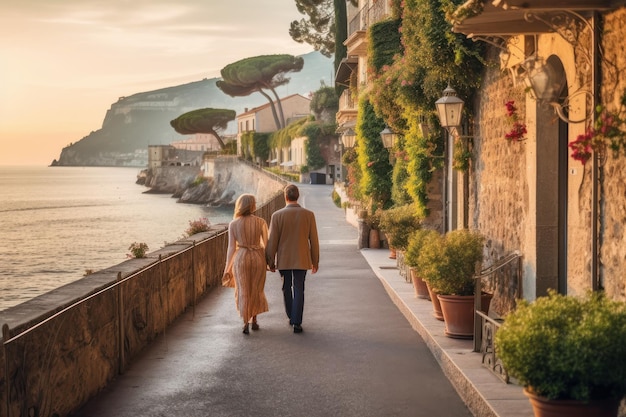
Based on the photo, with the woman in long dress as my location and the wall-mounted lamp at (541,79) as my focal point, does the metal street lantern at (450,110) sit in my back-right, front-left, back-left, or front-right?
front-left

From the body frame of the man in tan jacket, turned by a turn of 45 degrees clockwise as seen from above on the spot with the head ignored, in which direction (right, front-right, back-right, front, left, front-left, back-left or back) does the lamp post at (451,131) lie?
front

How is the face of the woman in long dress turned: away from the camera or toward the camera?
away from the camera

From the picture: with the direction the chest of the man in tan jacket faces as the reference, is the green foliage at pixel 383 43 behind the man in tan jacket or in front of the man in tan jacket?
in front

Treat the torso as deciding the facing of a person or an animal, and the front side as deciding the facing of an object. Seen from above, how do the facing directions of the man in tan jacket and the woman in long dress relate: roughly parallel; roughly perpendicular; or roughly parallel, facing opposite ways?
roughly parallel

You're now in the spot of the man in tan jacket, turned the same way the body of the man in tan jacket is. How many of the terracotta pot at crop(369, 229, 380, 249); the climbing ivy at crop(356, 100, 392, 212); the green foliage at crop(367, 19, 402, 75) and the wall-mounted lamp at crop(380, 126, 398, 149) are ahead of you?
4

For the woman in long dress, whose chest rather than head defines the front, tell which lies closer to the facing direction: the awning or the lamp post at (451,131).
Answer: the lamp post

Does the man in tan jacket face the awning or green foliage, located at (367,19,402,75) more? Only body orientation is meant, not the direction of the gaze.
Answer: the green foliage

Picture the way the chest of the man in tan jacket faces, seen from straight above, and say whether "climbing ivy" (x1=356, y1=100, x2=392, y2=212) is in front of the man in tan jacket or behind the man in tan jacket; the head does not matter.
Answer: in front

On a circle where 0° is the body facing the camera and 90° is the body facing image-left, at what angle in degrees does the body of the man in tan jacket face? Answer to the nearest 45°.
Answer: approximately 180°

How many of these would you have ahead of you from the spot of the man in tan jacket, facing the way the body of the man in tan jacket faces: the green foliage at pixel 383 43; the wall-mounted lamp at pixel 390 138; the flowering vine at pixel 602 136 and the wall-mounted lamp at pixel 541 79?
2

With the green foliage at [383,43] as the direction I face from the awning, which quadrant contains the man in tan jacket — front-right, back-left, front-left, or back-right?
front-left

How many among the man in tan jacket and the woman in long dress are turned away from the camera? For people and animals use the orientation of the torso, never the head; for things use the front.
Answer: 2

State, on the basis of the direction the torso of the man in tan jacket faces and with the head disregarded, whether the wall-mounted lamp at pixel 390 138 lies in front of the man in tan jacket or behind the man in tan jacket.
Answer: in front

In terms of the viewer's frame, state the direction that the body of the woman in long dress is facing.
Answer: away from the camera

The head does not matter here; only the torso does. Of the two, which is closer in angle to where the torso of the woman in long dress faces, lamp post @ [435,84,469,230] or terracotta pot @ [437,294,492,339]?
the lamp post

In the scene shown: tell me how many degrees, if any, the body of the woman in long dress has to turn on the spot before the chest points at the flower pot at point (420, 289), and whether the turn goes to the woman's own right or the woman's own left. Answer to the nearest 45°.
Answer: approximately 45° to the woman's own right
